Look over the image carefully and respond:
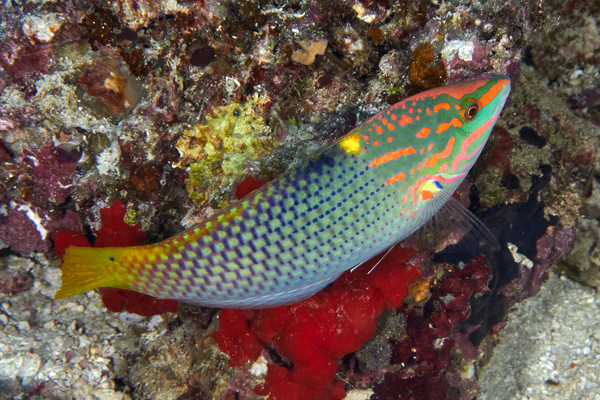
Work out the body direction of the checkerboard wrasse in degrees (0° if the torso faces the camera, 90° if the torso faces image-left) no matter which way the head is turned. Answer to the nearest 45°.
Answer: approximately 270°

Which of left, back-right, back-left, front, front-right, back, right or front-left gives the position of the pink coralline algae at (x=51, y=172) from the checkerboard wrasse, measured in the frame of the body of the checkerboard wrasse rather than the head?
back-left

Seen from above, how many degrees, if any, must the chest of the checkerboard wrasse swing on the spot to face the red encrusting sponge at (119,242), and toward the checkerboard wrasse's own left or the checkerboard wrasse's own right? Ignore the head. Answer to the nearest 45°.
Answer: approximately 135° to the checkerboard wrasse's own left
